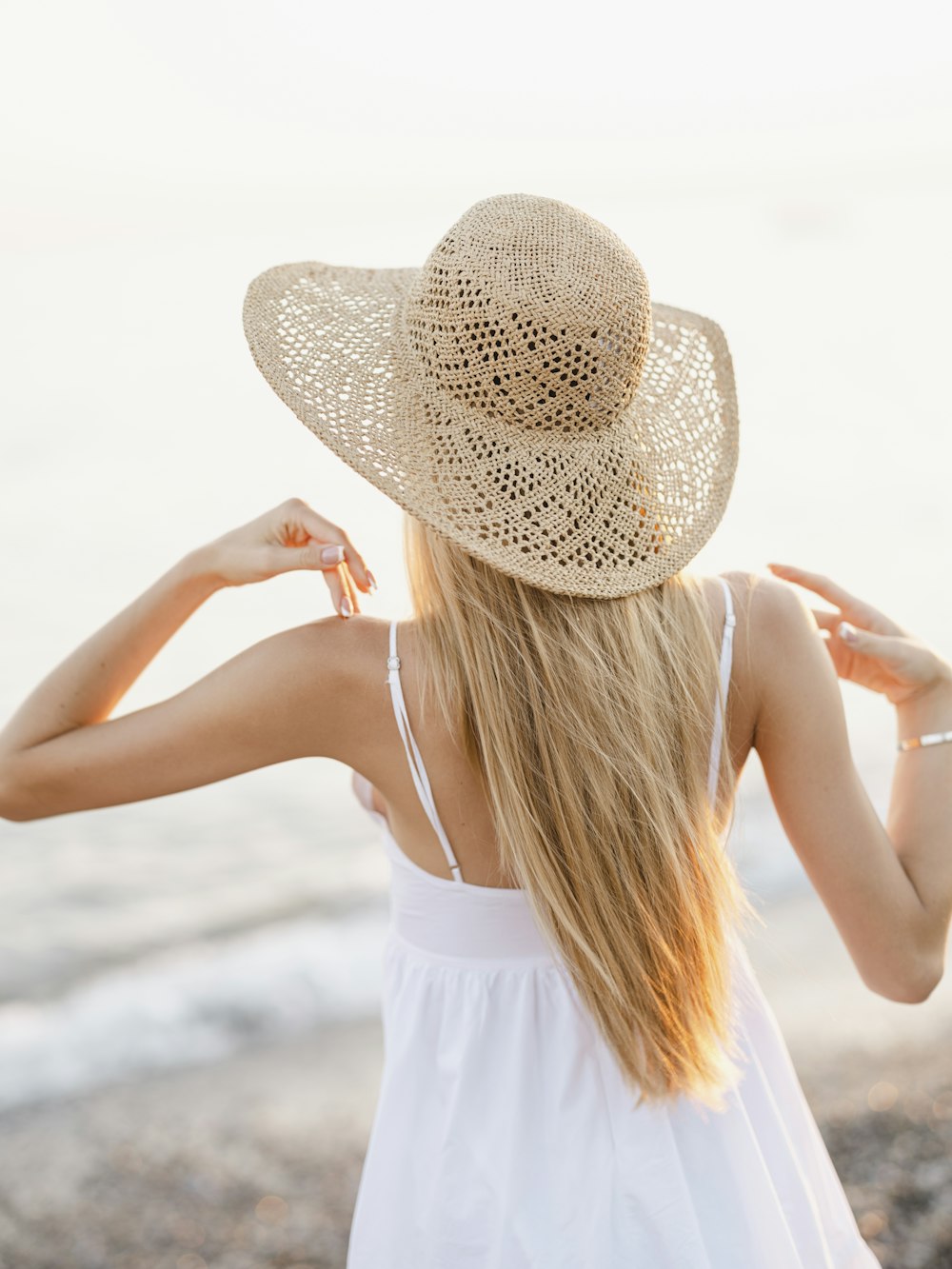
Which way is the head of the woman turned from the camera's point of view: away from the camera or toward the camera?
away from the camera

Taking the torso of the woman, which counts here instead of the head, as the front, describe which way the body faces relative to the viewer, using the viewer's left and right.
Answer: facing away from the viewer
